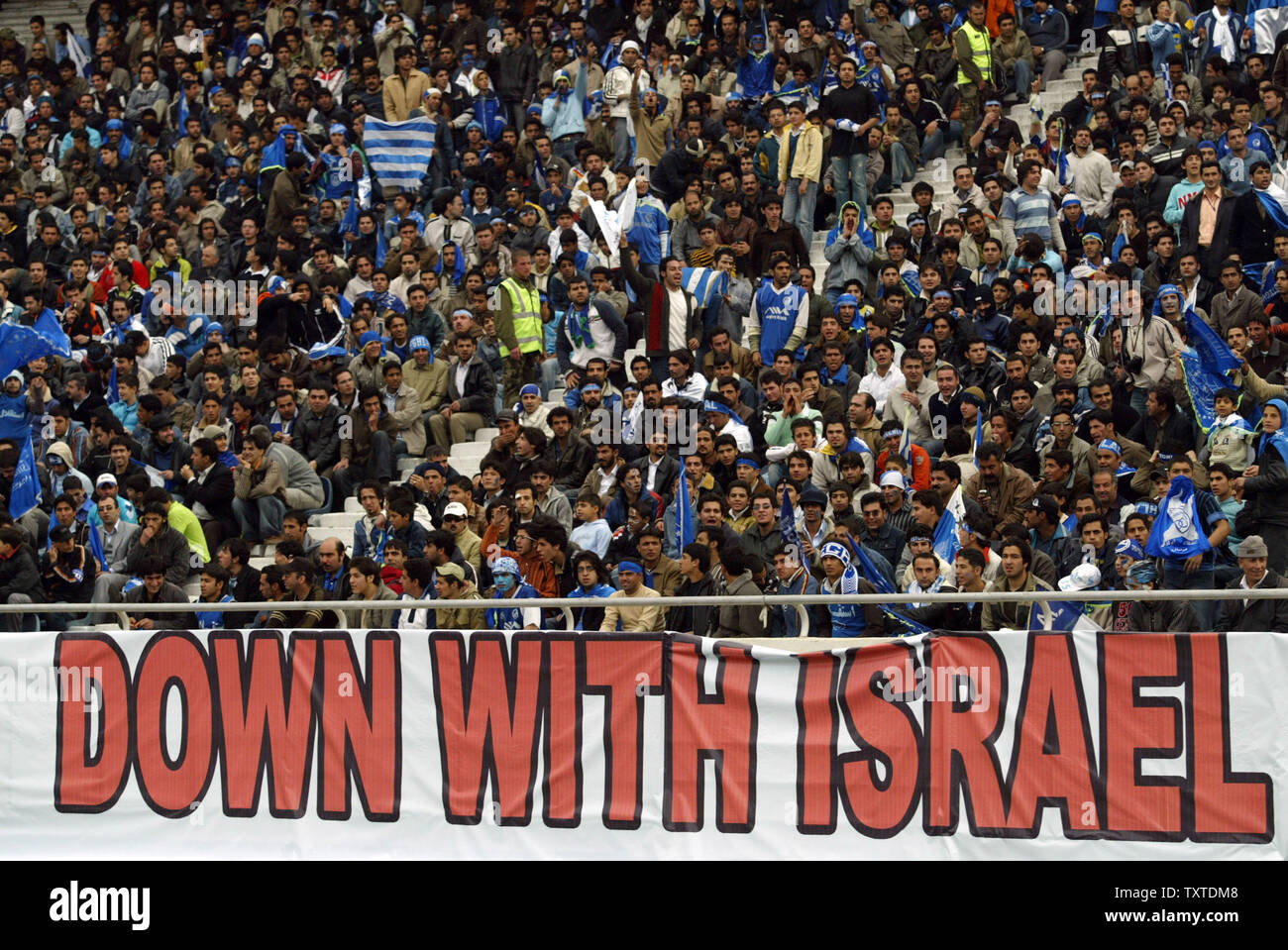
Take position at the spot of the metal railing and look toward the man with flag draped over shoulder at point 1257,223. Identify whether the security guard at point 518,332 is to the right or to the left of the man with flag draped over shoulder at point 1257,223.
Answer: left

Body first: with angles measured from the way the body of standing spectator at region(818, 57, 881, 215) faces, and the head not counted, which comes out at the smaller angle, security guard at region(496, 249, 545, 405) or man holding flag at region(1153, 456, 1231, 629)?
the man holding flag

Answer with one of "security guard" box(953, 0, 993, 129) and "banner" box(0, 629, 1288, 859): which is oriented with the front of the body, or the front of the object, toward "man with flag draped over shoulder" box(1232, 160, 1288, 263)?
the security guard

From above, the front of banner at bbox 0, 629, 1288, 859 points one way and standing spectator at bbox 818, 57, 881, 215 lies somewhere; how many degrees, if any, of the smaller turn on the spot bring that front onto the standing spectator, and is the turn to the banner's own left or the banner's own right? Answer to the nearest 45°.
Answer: approximately 180°

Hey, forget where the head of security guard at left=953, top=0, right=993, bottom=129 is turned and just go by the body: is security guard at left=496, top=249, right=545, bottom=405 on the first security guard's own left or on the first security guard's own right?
on the first security guard's own right

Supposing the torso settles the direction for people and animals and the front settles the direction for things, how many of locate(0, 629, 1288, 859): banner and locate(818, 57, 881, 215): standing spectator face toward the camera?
2

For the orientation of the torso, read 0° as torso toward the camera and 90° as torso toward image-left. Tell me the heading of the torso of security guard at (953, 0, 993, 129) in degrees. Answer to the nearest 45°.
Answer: approximately 315°

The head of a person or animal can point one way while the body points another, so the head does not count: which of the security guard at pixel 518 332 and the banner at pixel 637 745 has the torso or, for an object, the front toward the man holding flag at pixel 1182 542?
the security guard

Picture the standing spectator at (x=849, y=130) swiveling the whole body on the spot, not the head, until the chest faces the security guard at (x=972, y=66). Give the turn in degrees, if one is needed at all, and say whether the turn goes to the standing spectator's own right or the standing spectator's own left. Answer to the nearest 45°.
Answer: approximately 135° to the standing spectator's own left

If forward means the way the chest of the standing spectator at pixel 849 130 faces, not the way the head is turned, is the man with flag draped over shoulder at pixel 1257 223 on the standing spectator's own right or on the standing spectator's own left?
on the standing spectator's own left
